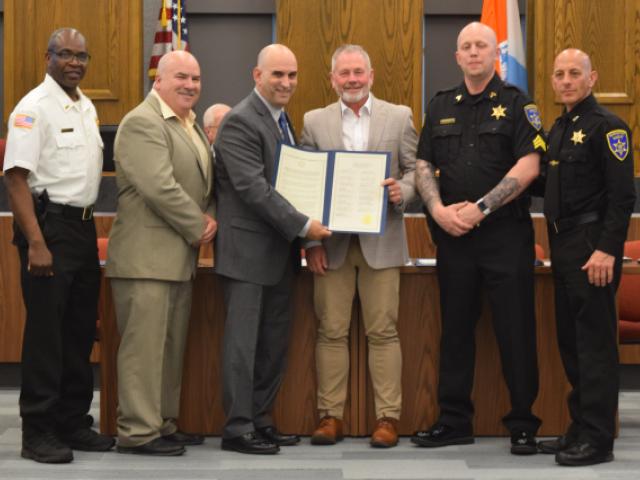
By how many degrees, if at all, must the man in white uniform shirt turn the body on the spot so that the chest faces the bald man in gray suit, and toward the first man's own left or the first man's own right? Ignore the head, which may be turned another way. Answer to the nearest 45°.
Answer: approximately 45° to the first man's own left

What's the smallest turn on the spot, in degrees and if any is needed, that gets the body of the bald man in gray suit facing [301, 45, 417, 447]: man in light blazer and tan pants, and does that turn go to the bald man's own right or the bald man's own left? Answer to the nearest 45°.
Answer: approximately 45° to the bald man's own left

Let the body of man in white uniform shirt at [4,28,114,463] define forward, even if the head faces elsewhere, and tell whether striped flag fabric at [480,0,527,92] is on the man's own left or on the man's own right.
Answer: on the man's own left

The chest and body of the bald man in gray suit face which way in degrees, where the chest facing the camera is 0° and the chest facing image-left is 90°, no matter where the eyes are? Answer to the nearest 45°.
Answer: approximately 315°
